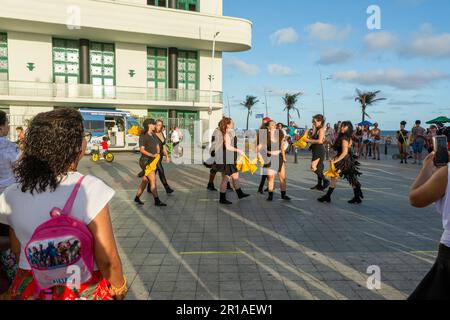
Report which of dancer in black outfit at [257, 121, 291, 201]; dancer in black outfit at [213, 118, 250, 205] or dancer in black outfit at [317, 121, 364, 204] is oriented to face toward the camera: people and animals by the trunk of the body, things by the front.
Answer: dancer in black outfit at [257, 121, 291, 201]

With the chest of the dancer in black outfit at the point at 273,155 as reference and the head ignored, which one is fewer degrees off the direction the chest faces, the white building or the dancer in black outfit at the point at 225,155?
the dancer in black outfit

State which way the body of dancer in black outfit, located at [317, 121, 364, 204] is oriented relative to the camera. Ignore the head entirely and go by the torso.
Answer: to the viewer's left

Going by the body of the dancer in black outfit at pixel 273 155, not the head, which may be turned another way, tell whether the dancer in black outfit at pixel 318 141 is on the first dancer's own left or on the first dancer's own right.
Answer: on the first dancer's own left

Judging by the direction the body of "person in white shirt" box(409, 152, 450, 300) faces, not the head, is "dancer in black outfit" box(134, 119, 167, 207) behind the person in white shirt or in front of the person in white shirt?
in front

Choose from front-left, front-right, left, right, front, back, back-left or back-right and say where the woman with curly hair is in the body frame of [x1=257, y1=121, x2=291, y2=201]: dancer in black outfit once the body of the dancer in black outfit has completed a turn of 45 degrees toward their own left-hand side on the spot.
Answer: front-right

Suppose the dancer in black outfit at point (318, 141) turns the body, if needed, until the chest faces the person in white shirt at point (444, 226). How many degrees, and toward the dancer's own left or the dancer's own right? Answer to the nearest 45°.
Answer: approximately 90° to the dancer's own left

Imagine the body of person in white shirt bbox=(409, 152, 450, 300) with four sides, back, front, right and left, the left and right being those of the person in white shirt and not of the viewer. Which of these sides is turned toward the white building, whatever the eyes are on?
front

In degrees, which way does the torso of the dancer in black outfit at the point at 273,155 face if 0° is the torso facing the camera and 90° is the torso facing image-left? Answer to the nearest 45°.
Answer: approximately 0°

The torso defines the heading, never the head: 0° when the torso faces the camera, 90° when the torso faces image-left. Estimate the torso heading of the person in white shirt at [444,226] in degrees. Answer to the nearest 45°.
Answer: approximately 135°

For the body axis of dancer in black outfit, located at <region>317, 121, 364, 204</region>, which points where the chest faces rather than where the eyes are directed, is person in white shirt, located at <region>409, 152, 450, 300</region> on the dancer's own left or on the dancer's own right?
on the dancer's own left
